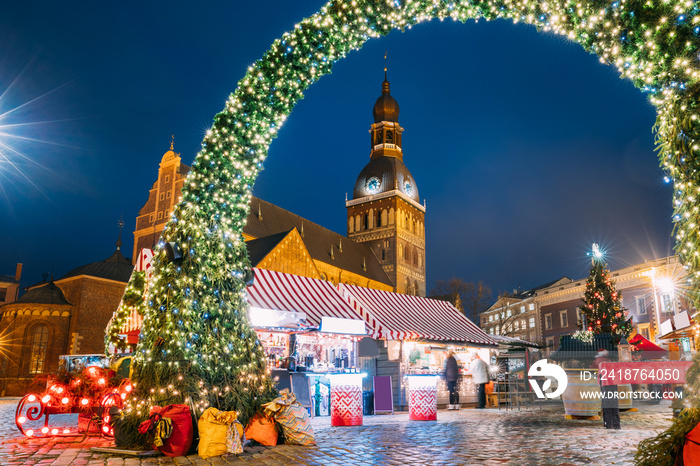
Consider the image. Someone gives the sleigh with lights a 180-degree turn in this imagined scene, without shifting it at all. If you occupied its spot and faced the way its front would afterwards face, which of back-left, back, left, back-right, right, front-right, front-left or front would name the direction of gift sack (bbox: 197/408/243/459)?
front-right

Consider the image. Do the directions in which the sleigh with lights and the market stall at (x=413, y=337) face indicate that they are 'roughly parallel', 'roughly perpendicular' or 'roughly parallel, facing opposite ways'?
roughly perpendicular

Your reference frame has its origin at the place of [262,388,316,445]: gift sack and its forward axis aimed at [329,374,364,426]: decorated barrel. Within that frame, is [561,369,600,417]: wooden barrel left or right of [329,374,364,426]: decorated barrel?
right

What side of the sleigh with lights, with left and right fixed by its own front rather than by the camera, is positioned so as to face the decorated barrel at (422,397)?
back

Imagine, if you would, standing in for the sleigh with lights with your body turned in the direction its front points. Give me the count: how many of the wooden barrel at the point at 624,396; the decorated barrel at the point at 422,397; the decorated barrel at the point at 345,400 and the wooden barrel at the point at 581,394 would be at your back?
4

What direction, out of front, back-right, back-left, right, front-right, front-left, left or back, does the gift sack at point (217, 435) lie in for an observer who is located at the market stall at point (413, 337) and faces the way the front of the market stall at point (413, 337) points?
front-right

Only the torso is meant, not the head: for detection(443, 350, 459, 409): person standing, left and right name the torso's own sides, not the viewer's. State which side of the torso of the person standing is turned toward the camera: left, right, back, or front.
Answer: back

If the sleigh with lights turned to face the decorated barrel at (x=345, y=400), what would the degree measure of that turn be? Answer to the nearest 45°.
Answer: approximately 180°

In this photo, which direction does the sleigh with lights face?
to the viewer's left

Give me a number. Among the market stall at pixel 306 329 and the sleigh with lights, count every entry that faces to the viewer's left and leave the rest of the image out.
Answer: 1
